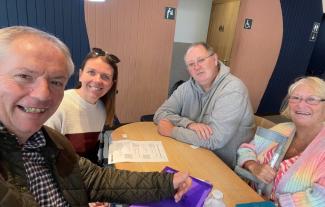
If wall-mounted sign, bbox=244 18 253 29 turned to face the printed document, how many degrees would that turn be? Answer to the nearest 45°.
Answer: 0° — it already faces it

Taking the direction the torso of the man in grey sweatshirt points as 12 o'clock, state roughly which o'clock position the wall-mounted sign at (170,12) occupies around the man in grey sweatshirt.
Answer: The wall-mounted sign is roughly at 4 o'clock from the man in grey sweatshirt.

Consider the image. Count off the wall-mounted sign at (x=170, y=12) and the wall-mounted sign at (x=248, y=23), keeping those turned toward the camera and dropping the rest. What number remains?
2

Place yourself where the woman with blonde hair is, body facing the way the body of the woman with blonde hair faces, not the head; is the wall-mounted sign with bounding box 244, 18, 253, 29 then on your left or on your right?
on your right

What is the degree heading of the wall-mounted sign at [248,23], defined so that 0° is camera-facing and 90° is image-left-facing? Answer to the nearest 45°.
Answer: approximately 0°

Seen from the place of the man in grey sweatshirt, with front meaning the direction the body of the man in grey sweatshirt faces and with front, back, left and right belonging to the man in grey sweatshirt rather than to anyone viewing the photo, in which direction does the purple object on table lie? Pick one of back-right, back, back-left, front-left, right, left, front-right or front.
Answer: front-left

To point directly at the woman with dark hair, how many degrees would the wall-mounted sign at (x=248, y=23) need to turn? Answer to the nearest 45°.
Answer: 0° — it already faces them

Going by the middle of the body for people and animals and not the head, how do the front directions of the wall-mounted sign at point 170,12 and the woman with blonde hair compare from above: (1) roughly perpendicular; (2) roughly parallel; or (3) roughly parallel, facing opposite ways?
roughly perpendicular
